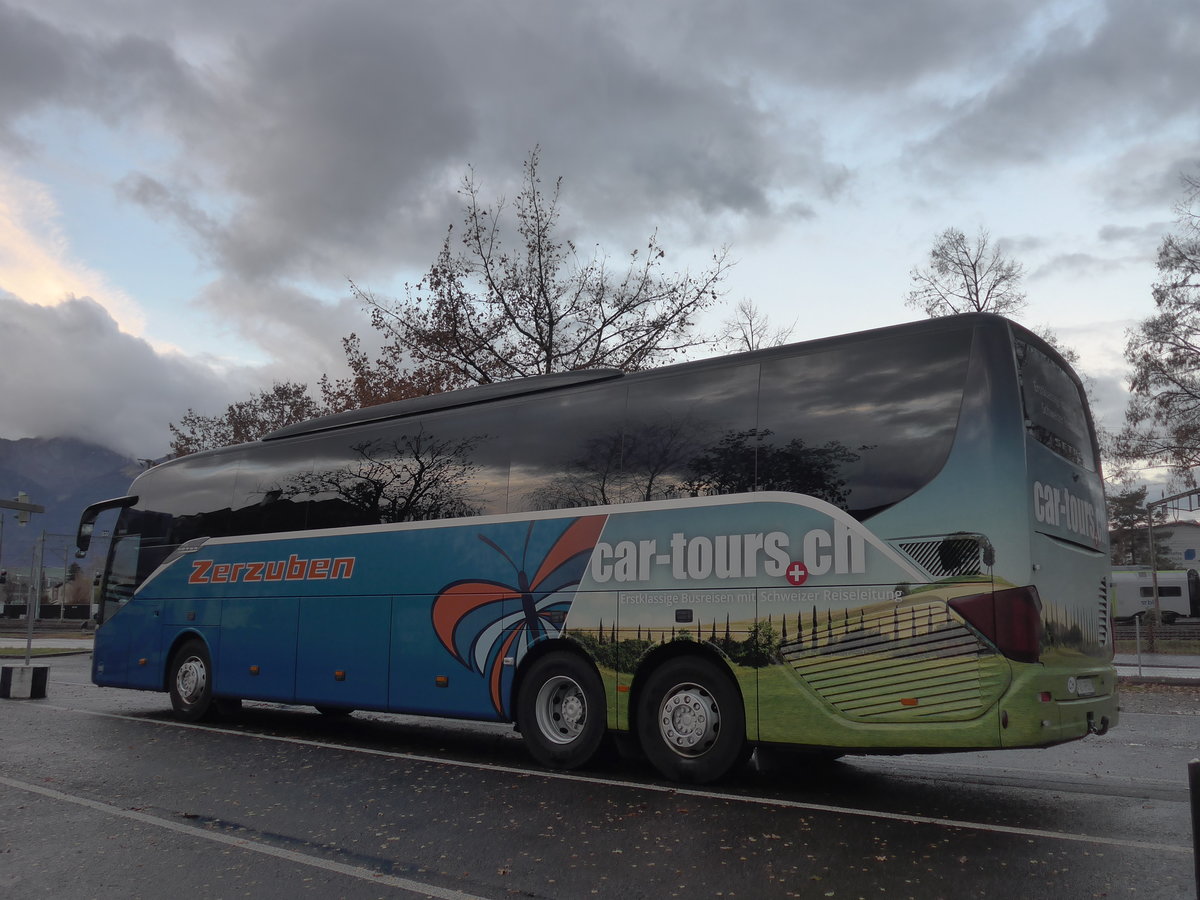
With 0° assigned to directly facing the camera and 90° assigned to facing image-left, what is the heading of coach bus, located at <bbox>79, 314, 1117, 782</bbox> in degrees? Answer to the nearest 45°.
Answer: approximately 135°

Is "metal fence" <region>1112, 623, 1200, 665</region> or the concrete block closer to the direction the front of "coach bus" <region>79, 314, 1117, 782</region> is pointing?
the concrete block

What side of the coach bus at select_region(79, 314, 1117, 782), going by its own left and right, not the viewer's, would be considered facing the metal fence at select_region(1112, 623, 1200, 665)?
right

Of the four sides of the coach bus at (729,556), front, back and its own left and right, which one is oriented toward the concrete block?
front

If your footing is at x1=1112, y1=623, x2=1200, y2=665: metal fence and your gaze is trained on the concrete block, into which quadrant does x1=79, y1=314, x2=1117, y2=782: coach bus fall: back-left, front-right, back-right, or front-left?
front-left
